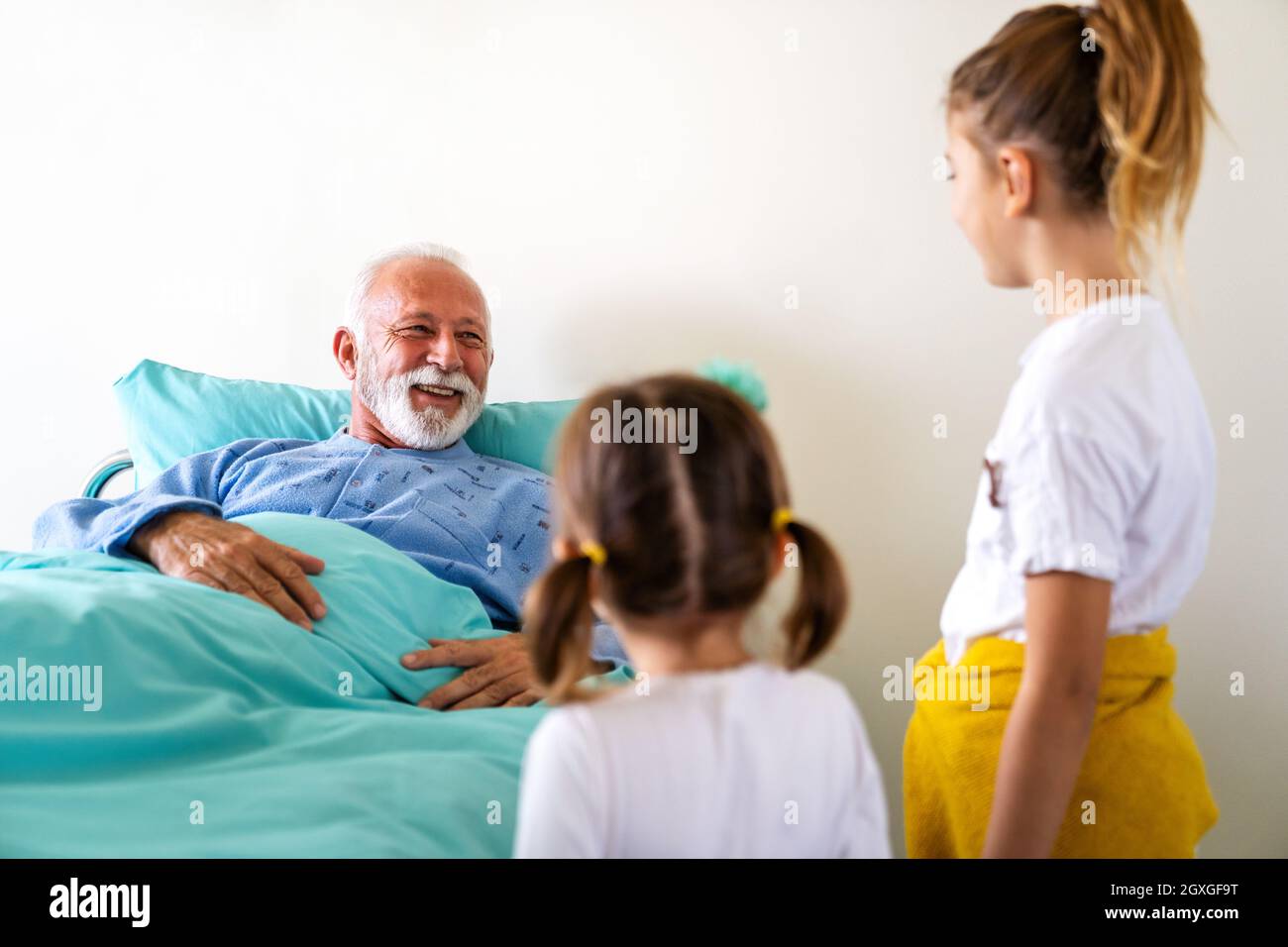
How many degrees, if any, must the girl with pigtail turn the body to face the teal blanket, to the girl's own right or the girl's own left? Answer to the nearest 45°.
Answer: approximately 45° to the girl's own left

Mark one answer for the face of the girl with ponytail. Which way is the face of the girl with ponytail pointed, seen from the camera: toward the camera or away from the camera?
away from the camera

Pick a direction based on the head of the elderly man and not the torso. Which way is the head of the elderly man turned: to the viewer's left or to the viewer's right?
to the viewer's right

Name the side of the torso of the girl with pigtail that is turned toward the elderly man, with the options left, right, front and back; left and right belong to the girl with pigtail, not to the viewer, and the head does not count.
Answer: front

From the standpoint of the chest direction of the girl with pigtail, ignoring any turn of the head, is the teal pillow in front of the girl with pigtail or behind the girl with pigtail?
in front

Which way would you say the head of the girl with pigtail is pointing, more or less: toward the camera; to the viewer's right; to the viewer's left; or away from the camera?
away from the camera

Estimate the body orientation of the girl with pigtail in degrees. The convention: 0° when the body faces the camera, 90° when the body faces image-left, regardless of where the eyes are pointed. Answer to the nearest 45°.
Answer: approximately 180°
